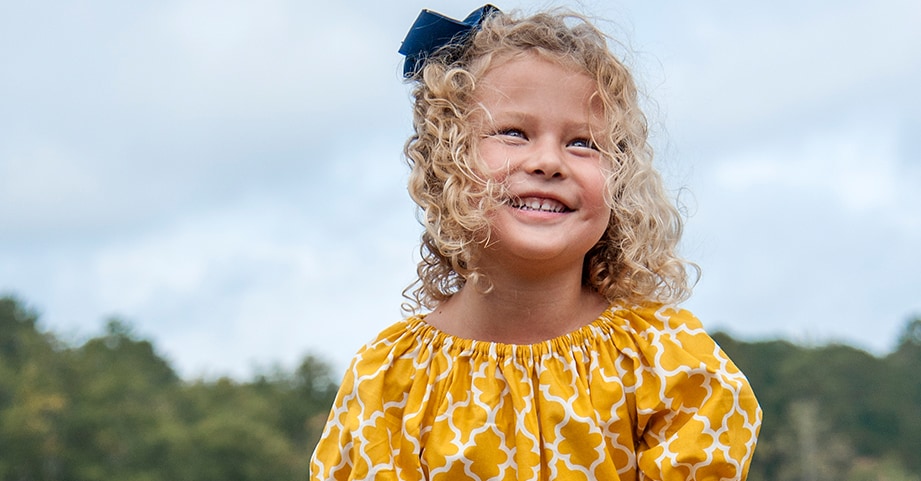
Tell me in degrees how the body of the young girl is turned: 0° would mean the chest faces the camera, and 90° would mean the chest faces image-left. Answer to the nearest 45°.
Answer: approximately 0°
